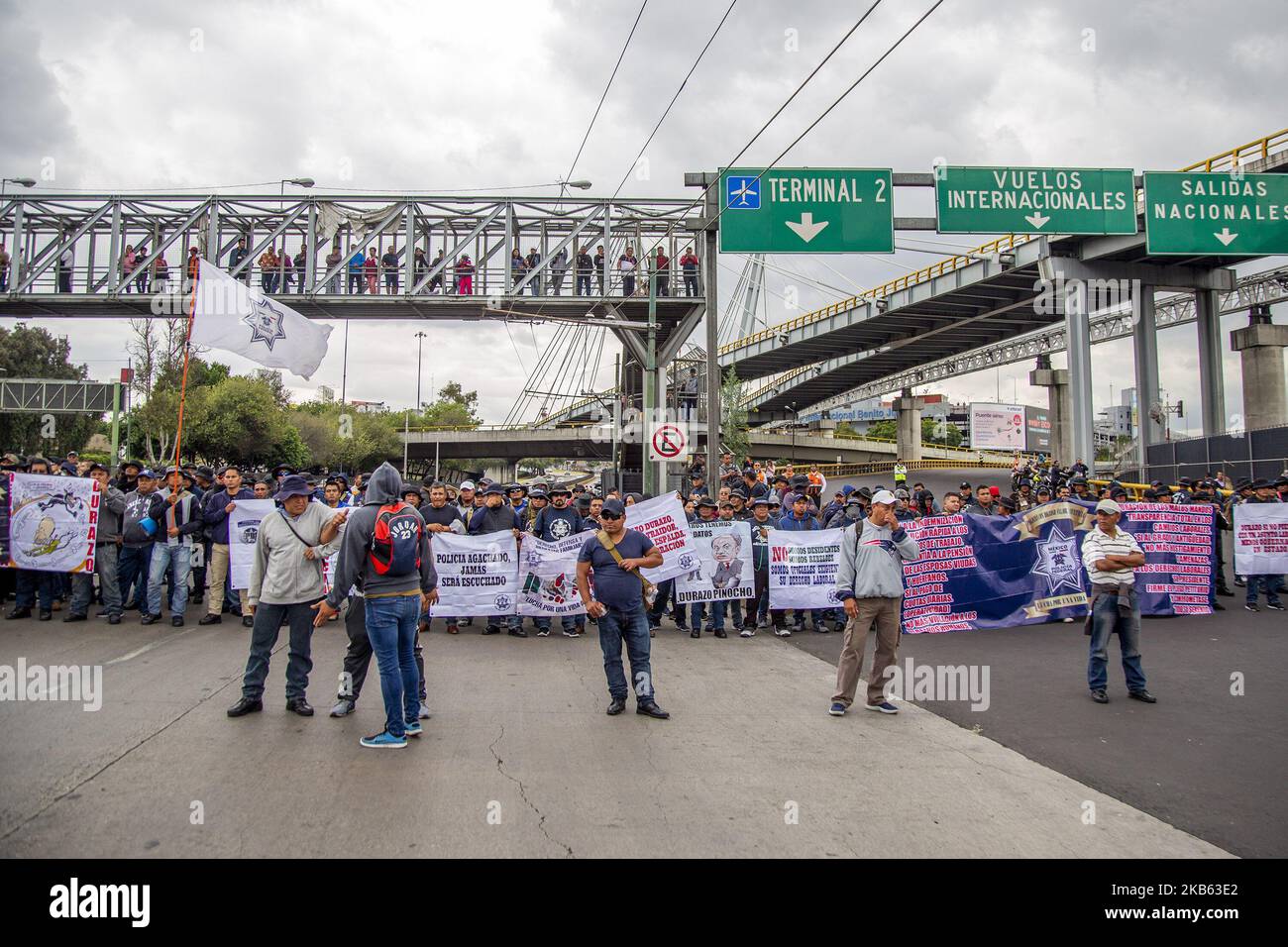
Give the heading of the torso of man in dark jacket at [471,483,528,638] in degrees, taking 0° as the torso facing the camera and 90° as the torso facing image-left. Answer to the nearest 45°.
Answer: approximately 0°

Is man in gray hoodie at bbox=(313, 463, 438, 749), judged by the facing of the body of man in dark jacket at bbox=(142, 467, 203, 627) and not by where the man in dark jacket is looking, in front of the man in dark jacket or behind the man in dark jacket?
in front

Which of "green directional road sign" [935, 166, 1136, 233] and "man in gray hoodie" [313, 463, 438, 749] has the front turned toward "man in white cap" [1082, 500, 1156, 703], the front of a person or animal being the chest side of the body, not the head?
the green directional road sign

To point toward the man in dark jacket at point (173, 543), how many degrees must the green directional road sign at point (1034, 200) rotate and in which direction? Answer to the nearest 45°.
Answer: approximately 45° to its right

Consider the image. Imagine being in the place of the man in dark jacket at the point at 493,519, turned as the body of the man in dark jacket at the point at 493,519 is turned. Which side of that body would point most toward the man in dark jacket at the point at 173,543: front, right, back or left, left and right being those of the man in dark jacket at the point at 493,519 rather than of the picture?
right

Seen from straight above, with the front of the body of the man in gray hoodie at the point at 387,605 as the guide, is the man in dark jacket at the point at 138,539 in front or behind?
in front

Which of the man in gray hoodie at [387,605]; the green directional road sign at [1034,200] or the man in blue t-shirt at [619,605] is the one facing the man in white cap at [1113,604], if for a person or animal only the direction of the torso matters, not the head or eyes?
the green directional road sign

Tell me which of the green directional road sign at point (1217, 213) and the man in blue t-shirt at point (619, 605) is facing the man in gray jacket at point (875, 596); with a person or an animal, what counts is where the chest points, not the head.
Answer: the green directional road sign

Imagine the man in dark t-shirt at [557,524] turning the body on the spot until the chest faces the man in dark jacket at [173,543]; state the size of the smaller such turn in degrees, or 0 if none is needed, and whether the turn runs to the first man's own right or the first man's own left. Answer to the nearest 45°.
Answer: approximately 90° to the first man's own right

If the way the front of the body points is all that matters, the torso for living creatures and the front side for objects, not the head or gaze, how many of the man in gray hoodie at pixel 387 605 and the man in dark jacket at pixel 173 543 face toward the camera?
1

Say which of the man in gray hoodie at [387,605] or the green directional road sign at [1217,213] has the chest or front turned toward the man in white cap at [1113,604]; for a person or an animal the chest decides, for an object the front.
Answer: the green directional road sign

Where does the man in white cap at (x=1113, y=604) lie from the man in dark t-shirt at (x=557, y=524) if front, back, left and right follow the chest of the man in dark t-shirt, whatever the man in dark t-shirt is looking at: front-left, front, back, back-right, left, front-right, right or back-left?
front-left
